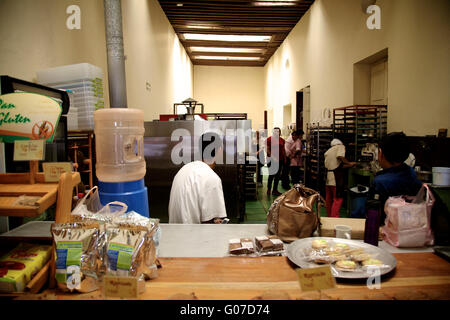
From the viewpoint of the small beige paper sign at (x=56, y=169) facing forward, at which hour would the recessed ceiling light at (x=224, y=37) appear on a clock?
The recessed ceiling light is roughly at 7 o'clock from the small beige paper sign.

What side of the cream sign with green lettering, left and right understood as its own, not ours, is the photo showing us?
front

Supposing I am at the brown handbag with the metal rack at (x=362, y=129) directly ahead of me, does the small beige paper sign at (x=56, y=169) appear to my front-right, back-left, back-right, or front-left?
back-left

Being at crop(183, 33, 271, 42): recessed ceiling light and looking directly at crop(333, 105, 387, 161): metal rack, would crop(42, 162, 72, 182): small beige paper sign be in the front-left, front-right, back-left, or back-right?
front-right

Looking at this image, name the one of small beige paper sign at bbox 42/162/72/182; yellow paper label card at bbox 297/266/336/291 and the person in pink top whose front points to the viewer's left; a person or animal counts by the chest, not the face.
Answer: the person in pink top

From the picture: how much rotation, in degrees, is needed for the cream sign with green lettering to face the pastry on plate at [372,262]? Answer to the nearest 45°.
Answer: approximately 45° to its left

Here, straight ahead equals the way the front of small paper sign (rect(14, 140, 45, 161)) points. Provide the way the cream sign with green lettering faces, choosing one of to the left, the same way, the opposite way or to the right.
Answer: the same way

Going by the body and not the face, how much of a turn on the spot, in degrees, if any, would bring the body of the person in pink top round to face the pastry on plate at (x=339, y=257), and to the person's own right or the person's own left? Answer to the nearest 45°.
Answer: approximately 90° to the person's own left

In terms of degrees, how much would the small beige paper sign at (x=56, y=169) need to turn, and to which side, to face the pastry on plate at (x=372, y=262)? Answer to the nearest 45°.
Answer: approximately 45° to its left

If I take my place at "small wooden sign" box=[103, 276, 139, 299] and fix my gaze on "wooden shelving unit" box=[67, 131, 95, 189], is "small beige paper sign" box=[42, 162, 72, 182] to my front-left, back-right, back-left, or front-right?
front-left

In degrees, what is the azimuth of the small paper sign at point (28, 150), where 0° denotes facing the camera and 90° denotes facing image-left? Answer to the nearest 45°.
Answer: approximately 0°

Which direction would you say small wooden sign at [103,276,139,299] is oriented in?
toward the camera

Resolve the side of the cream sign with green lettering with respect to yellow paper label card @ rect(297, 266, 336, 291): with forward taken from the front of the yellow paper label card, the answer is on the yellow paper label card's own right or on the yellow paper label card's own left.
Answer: on the yellow paper label card's own right

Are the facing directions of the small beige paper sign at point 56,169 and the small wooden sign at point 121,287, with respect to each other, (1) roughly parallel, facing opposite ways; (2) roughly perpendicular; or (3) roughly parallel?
roughly parallel

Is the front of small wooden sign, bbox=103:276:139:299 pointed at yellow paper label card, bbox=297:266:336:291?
no
